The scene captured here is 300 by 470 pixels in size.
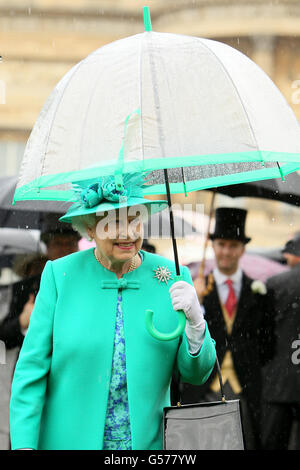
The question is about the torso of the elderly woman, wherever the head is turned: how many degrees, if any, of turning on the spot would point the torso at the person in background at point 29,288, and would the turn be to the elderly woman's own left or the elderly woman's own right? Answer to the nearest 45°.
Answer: approximately 180°

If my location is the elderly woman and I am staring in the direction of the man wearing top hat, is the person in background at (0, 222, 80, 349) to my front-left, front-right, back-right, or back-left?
front-left

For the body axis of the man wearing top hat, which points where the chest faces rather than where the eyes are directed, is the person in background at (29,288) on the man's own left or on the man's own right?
on the man's own right

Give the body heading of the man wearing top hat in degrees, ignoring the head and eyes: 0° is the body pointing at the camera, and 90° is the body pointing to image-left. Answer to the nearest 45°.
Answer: approximately 0°

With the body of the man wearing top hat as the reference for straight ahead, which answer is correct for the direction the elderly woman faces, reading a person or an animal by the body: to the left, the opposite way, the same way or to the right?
the same way

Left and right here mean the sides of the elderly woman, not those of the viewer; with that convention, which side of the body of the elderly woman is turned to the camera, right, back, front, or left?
front

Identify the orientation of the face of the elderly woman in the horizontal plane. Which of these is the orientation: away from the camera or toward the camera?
toward the camera

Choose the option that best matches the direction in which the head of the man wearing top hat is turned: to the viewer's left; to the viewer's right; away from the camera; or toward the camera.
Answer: toward the camera

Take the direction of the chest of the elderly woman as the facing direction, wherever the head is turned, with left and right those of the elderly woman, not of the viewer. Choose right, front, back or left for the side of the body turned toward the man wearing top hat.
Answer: back

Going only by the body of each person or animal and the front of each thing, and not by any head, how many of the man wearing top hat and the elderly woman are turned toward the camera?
2

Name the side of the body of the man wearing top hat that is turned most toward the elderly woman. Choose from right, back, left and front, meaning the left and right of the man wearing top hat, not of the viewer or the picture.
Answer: front
